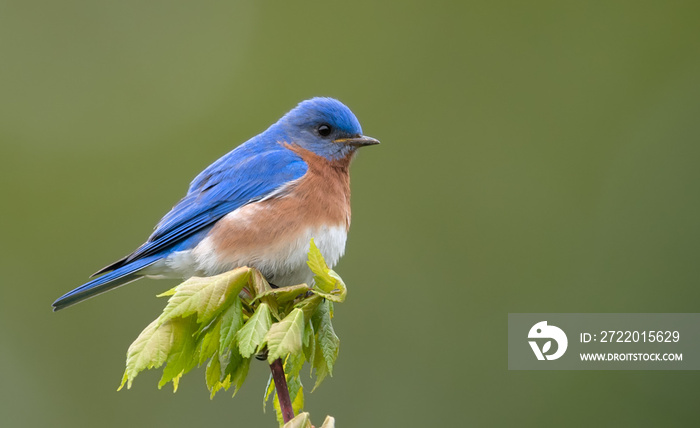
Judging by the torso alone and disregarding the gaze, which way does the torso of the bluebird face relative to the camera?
to the viewer's right
